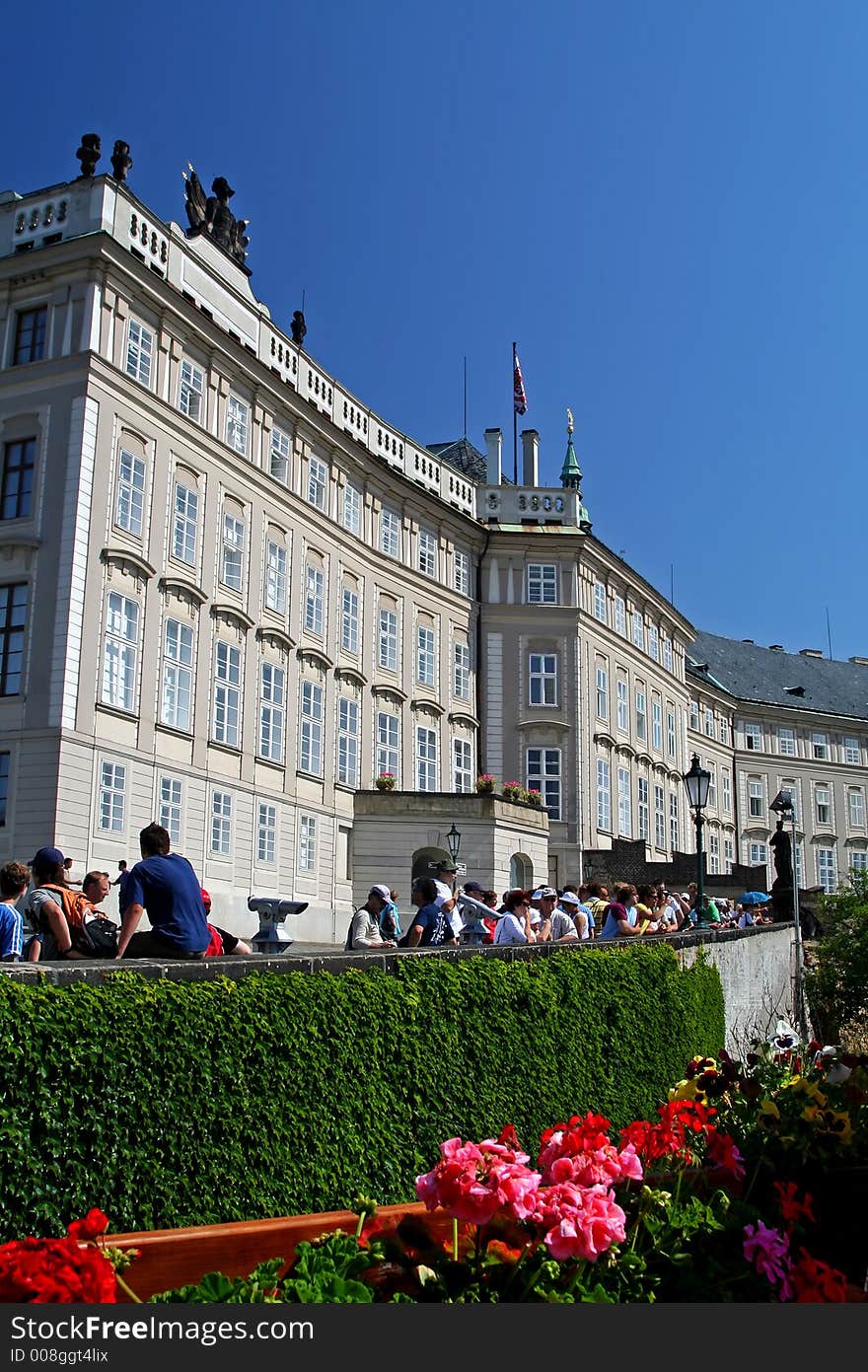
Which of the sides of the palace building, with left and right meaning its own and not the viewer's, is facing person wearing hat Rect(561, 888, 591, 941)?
front

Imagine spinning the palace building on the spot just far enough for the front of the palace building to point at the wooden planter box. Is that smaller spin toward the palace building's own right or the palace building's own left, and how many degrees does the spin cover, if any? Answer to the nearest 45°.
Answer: approximately 45° to the palace building's own right

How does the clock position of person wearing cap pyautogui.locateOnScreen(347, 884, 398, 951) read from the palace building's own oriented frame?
The person wearing cap is roughly at 1 o'clock from the palace building.

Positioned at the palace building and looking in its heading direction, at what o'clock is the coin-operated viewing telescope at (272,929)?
The coin-operated viewing telescope is roughly at 1 o'clock from the palace building.

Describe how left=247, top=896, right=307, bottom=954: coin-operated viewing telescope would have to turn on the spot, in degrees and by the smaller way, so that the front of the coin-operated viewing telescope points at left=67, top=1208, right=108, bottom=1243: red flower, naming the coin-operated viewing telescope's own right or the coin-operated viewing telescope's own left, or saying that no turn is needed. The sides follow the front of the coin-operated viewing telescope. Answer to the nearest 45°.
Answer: approximately 90° to the coin-operated viewing telescope's own right

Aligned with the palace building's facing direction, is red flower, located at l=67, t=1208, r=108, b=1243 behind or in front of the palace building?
in front

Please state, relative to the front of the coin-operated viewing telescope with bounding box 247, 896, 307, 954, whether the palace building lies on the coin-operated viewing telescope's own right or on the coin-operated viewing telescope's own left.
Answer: on the coin-operated viewing telescope's own left

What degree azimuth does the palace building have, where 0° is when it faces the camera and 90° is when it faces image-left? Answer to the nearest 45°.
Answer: approximately 315°

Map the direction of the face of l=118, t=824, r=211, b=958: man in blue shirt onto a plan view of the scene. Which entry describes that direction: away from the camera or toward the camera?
away from the camera

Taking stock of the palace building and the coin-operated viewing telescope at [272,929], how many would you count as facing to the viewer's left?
0

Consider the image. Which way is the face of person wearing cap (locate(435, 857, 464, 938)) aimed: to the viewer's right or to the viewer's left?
to the viewer's right
